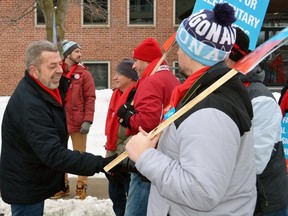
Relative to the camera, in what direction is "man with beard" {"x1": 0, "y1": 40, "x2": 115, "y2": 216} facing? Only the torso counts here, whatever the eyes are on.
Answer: to the viewer's right

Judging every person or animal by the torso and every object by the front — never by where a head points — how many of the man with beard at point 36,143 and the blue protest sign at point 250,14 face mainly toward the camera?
1

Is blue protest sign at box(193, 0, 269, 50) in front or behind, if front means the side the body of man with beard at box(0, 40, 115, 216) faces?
in front

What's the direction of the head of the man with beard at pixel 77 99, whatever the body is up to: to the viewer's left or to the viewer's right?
to the viewer's right

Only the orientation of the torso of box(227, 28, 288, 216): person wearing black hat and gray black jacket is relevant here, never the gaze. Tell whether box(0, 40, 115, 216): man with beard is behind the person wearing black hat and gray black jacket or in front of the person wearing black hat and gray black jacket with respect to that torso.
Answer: in front

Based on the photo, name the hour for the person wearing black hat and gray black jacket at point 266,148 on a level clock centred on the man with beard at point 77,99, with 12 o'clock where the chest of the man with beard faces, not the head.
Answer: The person wearing black hat and gray black jacket is roughly at 10 o'clock from the man with beard.

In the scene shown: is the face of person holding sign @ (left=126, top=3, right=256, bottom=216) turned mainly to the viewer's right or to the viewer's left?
to the viewer's left

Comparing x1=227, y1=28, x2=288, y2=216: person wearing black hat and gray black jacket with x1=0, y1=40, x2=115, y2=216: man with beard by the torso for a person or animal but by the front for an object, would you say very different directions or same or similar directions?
very different directions

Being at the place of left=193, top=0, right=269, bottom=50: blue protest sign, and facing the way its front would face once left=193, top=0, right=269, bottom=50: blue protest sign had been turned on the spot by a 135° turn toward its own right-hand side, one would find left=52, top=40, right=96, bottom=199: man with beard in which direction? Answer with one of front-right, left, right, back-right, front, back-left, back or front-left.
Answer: front

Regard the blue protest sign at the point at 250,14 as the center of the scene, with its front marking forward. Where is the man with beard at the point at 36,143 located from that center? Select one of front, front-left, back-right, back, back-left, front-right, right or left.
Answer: front-right

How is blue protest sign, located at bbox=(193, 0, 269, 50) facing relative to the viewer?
toward the camera

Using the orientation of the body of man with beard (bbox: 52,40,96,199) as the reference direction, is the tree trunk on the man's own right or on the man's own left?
on the man's own right

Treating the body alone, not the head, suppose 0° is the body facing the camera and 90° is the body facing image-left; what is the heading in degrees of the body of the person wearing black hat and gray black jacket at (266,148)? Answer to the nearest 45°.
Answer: approximately 90°

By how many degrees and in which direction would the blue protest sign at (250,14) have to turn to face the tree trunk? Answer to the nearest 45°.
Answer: approximately 135° to its right

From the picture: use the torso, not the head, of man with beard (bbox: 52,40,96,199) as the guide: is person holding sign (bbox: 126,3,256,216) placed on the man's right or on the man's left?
on the man's left

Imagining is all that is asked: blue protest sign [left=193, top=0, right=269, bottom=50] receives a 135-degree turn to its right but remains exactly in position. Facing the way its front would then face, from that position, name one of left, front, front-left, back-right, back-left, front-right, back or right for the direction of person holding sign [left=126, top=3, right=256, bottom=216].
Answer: back-left

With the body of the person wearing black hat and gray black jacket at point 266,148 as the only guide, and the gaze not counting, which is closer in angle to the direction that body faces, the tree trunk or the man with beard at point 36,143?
the tree trunk
